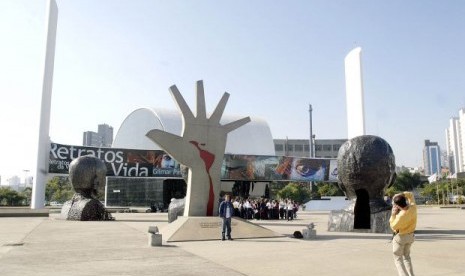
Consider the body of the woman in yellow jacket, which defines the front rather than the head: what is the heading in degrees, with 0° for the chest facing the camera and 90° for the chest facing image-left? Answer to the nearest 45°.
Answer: approximately 135°

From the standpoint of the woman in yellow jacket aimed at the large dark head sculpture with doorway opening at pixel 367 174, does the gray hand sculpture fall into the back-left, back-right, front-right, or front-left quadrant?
front-left

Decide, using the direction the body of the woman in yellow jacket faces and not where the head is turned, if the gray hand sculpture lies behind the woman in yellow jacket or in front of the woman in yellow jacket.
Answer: in front

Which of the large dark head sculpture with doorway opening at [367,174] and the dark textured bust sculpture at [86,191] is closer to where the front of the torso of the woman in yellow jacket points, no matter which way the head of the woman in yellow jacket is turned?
the dark textured bust sculpture

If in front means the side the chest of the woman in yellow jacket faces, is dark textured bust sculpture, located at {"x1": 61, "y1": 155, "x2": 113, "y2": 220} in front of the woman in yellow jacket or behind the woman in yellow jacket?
in front

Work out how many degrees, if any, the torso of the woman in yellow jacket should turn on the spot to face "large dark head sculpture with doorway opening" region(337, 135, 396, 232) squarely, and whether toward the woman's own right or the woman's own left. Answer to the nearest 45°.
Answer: approximately 45° to the woman's own right

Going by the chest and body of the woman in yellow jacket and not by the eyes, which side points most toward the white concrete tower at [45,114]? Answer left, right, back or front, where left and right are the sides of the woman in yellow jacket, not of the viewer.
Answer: front
